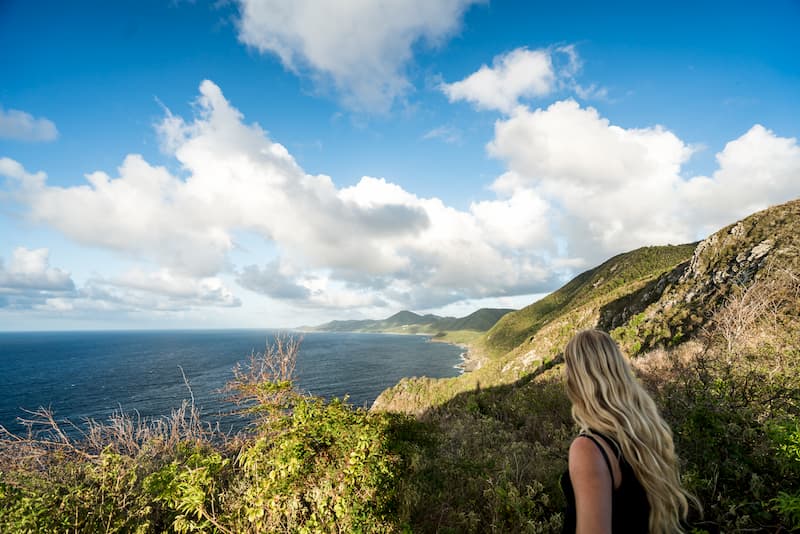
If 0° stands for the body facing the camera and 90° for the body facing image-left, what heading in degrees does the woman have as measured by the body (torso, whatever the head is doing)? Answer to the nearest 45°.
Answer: approximately 135°

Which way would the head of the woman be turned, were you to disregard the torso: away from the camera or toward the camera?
away from the camera
